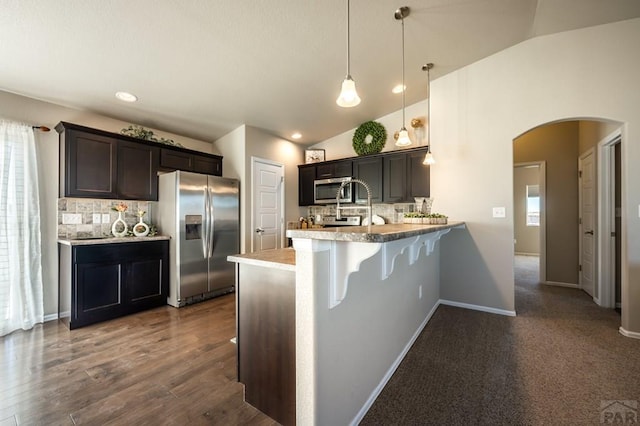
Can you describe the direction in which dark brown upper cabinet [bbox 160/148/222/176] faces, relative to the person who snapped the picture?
facing the viewer and to the right of the viewer

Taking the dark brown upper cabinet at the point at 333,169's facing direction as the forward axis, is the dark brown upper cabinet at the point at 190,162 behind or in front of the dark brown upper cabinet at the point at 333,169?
in front

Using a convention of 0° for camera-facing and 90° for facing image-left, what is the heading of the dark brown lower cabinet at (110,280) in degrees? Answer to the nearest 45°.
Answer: approximately 315°

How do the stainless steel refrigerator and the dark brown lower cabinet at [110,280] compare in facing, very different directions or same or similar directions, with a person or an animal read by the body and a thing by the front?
same or similar directions

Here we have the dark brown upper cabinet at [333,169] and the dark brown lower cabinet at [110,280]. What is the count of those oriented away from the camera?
0

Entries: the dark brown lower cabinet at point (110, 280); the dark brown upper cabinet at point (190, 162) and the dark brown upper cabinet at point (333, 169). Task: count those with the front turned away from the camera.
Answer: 0

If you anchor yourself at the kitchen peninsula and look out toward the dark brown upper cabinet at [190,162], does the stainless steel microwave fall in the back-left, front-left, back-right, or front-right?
front-right

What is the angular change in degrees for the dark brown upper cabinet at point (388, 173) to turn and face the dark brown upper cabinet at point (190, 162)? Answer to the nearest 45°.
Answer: approximately 45° to its right

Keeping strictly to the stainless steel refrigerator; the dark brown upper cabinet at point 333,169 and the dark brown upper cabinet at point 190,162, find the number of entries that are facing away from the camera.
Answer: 0

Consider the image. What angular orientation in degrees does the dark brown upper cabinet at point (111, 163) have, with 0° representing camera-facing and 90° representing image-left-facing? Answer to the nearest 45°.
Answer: approximately 315°
